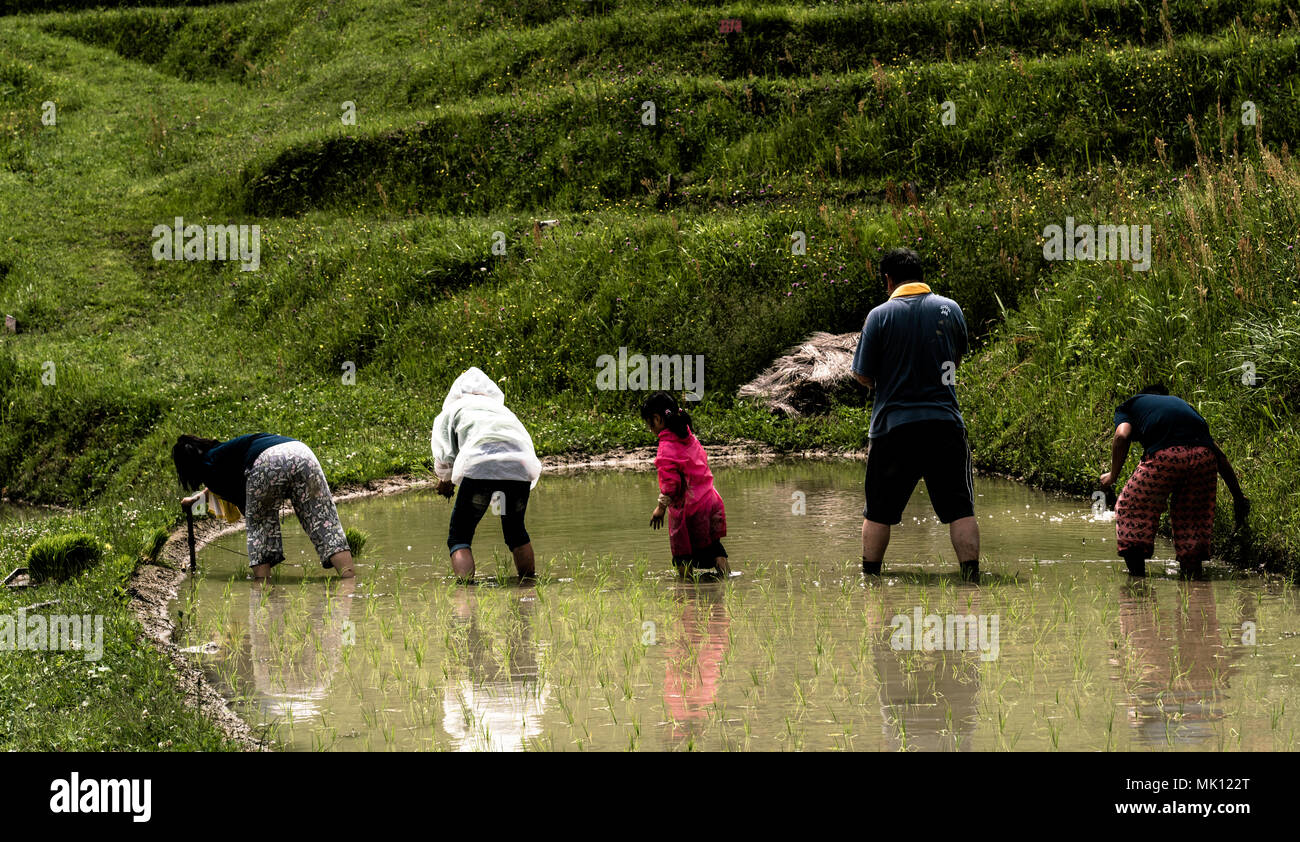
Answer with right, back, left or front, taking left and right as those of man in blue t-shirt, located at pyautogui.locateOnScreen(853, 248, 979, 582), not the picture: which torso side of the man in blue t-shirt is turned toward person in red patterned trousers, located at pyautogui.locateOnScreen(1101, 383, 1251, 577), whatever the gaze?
right

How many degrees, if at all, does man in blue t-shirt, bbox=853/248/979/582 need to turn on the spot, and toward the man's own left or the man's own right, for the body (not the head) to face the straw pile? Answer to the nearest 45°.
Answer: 0° — they already face it

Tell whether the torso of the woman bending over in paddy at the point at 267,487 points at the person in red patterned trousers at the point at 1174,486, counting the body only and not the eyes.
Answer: no

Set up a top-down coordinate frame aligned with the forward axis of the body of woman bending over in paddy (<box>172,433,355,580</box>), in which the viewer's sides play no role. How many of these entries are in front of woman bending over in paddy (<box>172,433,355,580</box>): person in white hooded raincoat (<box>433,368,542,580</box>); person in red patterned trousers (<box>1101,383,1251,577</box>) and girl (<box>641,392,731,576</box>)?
0

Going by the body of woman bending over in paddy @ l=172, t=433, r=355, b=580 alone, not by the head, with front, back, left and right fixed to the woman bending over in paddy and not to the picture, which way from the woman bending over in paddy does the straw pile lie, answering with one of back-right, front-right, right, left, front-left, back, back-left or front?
right

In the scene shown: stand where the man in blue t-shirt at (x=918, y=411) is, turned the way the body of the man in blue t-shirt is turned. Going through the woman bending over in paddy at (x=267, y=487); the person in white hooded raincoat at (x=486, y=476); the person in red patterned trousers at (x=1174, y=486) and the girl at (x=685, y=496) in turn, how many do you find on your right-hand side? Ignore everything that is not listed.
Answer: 1

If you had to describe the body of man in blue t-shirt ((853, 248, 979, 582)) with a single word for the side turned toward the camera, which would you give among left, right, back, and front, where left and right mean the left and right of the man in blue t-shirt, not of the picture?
back

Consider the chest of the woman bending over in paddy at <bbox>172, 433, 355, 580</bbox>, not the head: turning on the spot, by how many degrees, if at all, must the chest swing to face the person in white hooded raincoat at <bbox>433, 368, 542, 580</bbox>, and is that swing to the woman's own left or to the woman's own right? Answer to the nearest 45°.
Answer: approximately 180°

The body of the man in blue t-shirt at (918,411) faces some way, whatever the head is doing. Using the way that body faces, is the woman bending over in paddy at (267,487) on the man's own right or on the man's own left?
on the man's own left

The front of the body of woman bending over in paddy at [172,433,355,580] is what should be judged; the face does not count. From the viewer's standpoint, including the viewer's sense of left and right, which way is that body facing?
facing away from the viewer and to the left of the viewer

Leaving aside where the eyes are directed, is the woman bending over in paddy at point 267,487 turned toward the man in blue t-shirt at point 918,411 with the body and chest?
no

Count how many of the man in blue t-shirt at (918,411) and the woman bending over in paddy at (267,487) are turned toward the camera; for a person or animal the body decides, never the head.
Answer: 0

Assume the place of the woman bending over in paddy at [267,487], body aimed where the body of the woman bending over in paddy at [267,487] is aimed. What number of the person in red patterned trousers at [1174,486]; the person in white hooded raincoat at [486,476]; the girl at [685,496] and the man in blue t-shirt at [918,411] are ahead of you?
0
